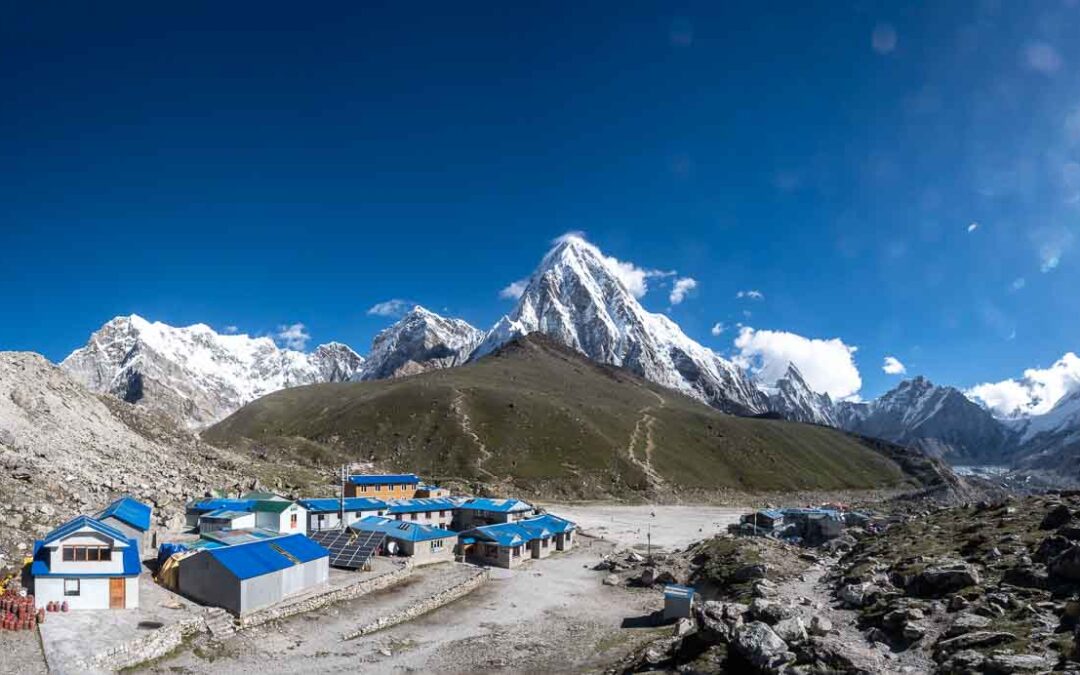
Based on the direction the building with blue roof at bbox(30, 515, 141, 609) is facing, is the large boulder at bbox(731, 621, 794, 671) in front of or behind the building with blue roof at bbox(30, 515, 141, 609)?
in front

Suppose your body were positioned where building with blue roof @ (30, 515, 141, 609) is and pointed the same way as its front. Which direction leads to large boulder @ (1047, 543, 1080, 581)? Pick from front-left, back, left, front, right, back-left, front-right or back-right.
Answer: front-left

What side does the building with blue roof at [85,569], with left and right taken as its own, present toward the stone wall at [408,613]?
left

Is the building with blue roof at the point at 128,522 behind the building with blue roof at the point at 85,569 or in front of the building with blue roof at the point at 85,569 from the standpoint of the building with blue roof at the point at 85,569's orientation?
behind

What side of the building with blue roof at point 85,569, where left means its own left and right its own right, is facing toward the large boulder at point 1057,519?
left

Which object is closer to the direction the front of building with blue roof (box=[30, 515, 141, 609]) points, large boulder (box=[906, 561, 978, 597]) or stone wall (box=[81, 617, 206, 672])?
the stone wall

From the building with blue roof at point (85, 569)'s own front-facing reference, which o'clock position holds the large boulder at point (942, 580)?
The large boulder is roughly at 10 o'clock from the building with blue roof.

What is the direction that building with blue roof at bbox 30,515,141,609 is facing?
toward the camera
